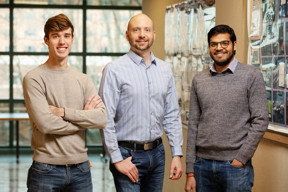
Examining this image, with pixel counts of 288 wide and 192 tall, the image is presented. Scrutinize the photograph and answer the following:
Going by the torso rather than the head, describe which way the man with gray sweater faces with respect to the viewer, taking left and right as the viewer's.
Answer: facing the viewer

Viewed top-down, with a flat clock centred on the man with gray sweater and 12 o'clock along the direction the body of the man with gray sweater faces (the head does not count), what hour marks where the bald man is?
The bald man is roughly at 3 o'clock from the man with gray sweater.

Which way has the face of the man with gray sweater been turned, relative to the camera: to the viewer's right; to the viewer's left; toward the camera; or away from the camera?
toward the camera

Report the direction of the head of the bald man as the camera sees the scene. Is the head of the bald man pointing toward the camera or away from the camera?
toward the camera

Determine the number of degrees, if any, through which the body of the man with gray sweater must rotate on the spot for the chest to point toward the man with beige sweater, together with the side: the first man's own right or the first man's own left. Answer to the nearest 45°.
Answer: approximately 90° to the first man's own right
